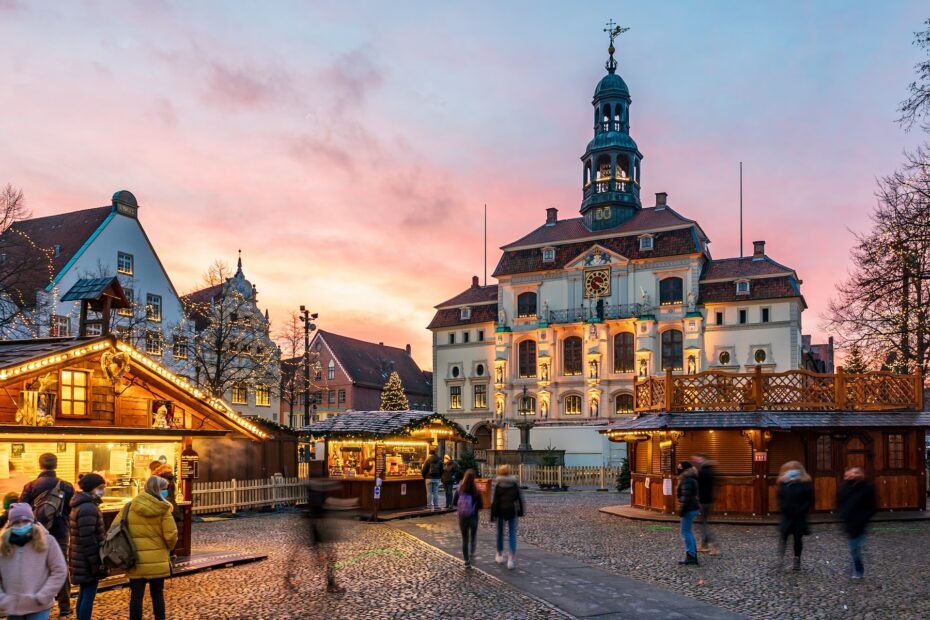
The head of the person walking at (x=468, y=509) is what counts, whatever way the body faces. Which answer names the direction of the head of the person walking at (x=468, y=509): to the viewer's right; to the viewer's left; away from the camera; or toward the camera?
away from the camera

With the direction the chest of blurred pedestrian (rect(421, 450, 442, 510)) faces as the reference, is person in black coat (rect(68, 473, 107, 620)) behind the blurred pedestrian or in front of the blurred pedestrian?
behind

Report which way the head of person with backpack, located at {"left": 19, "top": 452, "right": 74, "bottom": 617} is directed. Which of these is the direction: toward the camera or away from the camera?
away from the camera

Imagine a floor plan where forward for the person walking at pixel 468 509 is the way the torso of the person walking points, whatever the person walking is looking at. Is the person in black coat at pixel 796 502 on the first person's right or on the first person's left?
on the first person's right

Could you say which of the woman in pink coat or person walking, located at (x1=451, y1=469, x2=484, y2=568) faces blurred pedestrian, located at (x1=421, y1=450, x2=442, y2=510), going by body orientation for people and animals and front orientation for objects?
the person walking

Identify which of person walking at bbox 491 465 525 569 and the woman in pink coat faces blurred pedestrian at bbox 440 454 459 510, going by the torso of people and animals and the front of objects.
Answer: the person walking

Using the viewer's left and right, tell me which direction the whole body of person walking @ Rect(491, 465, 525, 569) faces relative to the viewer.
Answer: facing away from the viewer

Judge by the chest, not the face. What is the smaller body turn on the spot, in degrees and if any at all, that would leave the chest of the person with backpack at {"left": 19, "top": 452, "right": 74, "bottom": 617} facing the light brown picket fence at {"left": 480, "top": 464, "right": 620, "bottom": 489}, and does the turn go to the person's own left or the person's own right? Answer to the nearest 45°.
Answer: approximately 45° to the person's own right

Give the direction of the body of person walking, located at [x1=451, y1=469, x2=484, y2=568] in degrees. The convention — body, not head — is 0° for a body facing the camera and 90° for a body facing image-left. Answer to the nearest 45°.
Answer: approximately 180°
